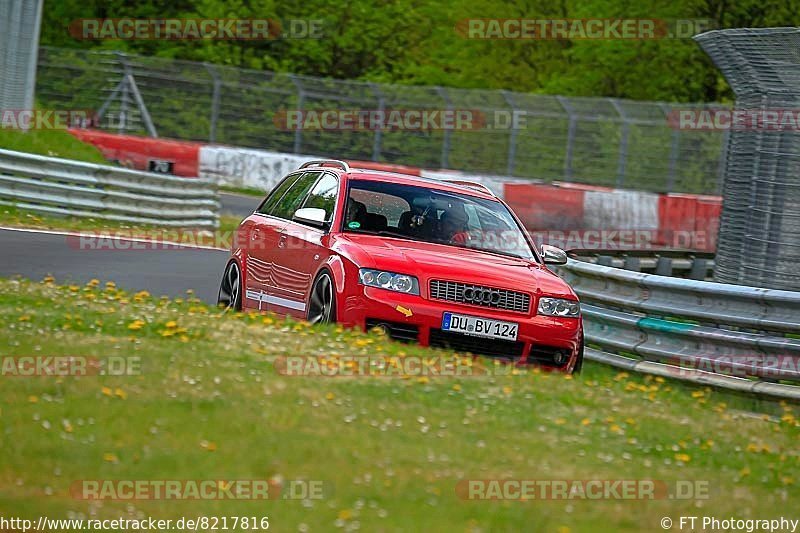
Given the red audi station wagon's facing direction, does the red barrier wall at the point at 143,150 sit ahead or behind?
behind

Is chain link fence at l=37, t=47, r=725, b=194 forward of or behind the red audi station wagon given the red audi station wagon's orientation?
behind

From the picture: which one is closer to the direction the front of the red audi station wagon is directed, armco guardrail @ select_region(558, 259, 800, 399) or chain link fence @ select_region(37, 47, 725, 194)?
the armco guardrail

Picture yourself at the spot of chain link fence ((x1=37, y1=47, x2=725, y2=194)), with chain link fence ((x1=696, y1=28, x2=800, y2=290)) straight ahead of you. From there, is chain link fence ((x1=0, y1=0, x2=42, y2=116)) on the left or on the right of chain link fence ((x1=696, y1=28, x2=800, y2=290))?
right

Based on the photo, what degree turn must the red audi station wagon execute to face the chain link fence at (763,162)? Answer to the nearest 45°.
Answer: approximately 90° to its left

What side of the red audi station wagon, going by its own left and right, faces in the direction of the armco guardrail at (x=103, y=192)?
back

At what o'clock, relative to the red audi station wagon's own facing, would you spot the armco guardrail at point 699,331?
The armco guardrail is roughly at 10 o'clock from the red audi station wagon.

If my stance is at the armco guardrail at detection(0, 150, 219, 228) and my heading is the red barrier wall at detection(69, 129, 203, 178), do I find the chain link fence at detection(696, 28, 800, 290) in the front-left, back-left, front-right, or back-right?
back-right

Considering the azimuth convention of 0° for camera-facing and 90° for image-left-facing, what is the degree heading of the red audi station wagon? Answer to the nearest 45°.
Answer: approximately 315°

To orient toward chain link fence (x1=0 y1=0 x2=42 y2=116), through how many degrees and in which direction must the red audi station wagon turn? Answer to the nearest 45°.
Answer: approximately 180°

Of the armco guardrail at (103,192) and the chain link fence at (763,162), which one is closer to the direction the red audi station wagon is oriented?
the chain link fence
